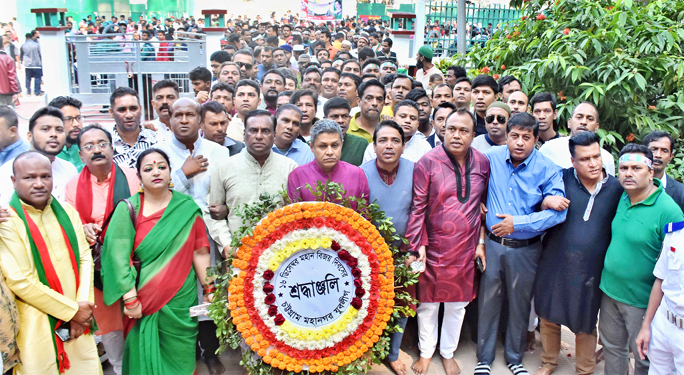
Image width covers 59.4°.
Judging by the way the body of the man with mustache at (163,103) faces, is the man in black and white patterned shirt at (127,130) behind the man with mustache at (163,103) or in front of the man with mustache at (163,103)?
in front

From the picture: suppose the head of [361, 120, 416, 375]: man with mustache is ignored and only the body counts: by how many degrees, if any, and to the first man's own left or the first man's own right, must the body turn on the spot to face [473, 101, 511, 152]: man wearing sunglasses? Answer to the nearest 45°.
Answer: approximately 135° to the first man's own left

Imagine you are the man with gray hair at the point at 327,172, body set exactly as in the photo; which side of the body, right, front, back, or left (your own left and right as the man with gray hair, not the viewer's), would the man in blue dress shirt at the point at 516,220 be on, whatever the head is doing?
left

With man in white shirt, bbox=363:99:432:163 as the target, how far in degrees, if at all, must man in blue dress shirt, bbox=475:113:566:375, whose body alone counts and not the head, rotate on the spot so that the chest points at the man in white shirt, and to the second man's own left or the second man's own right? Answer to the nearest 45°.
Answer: approximately 135° to the second man's own right

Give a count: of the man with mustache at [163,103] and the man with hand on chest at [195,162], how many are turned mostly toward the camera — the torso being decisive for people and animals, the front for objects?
2

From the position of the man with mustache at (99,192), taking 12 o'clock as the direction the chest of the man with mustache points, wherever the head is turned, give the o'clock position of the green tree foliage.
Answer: The green tree foliage is roughly at 9 o'clock from the man with mustache.

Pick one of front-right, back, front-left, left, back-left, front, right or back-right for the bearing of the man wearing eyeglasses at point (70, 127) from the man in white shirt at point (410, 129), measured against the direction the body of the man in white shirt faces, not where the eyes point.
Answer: right

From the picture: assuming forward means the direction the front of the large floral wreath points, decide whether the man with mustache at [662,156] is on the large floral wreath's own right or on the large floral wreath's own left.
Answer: on the large floral wreath's own left

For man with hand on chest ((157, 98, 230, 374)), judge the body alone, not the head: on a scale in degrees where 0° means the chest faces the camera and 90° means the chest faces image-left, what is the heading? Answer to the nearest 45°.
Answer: approximately 0°

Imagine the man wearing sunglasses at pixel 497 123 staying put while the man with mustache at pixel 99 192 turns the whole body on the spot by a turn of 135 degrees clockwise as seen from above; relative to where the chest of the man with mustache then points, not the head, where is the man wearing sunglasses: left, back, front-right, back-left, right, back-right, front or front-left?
back-right

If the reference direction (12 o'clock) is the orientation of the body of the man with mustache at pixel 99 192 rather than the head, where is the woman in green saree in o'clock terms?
The woman in green saree is roughly at 11 o'clock from the man with mustache.

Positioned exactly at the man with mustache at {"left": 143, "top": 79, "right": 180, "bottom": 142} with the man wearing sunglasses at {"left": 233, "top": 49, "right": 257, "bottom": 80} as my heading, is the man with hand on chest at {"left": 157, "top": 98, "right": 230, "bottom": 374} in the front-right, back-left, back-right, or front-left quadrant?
back-right

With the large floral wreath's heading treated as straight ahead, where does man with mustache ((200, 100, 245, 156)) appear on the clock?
The man with mustache is roughly at 5 o'clock from the large floral wreath.
